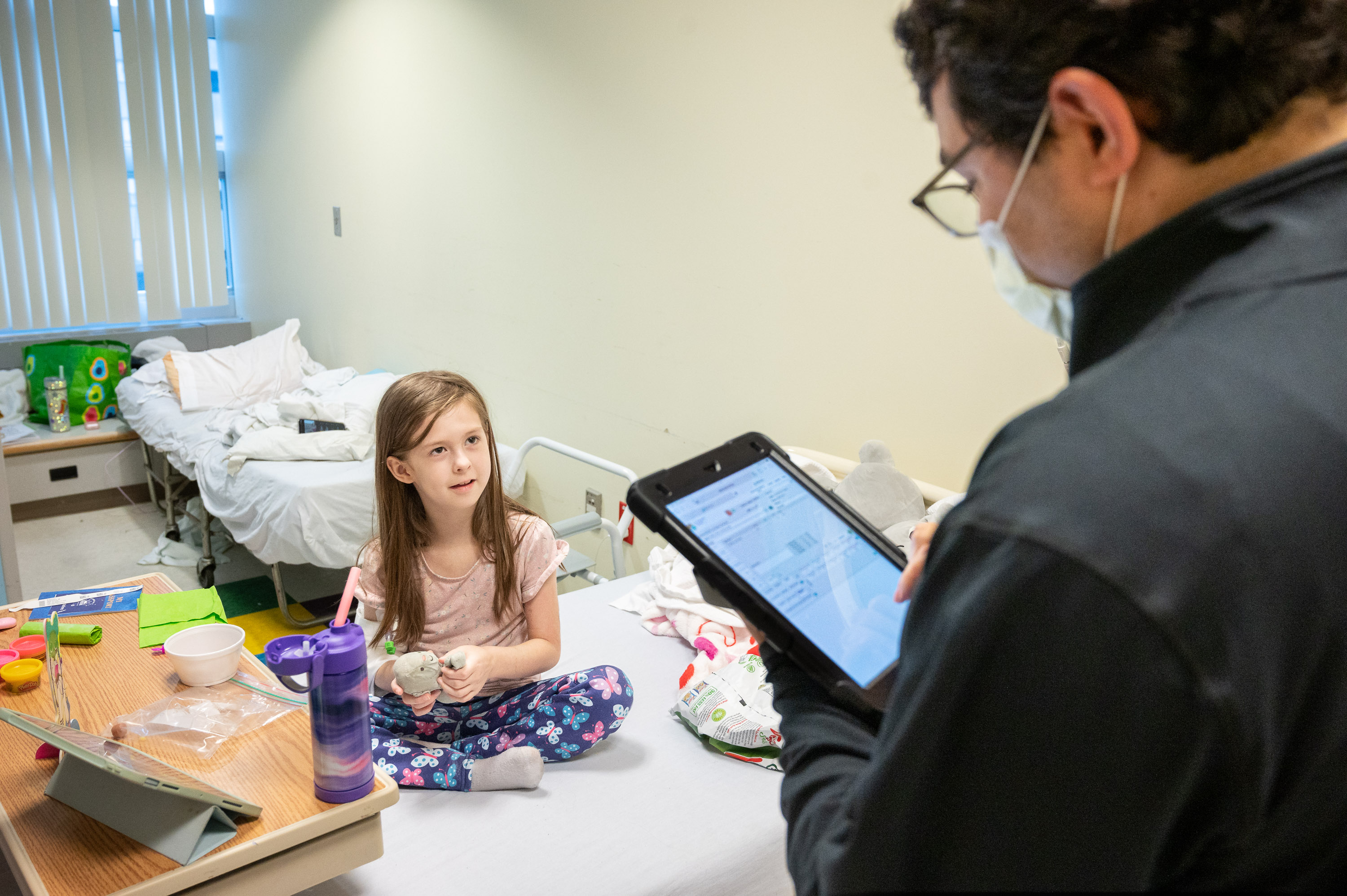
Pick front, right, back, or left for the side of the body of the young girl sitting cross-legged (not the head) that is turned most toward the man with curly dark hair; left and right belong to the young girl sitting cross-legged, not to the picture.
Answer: front

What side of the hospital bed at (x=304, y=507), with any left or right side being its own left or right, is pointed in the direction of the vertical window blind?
back

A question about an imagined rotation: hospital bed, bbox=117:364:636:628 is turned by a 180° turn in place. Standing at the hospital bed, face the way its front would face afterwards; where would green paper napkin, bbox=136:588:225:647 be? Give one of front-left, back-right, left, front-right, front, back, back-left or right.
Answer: back-left

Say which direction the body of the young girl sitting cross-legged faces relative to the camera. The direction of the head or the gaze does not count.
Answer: toward the camera

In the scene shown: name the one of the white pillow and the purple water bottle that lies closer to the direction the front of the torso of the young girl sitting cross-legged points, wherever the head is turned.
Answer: the purple water bottle

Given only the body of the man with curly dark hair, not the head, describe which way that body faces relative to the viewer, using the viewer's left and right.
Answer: facing away from the viewer and to the left of the viewer

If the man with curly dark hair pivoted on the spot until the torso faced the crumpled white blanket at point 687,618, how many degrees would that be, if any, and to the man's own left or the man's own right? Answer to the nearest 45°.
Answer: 0° — they already face it

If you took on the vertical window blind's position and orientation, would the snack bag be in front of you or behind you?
in front

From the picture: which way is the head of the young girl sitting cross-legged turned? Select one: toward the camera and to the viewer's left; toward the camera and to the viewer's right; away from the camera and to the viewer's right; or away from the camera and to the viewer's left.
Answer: toward the camera and to the viewer's right
